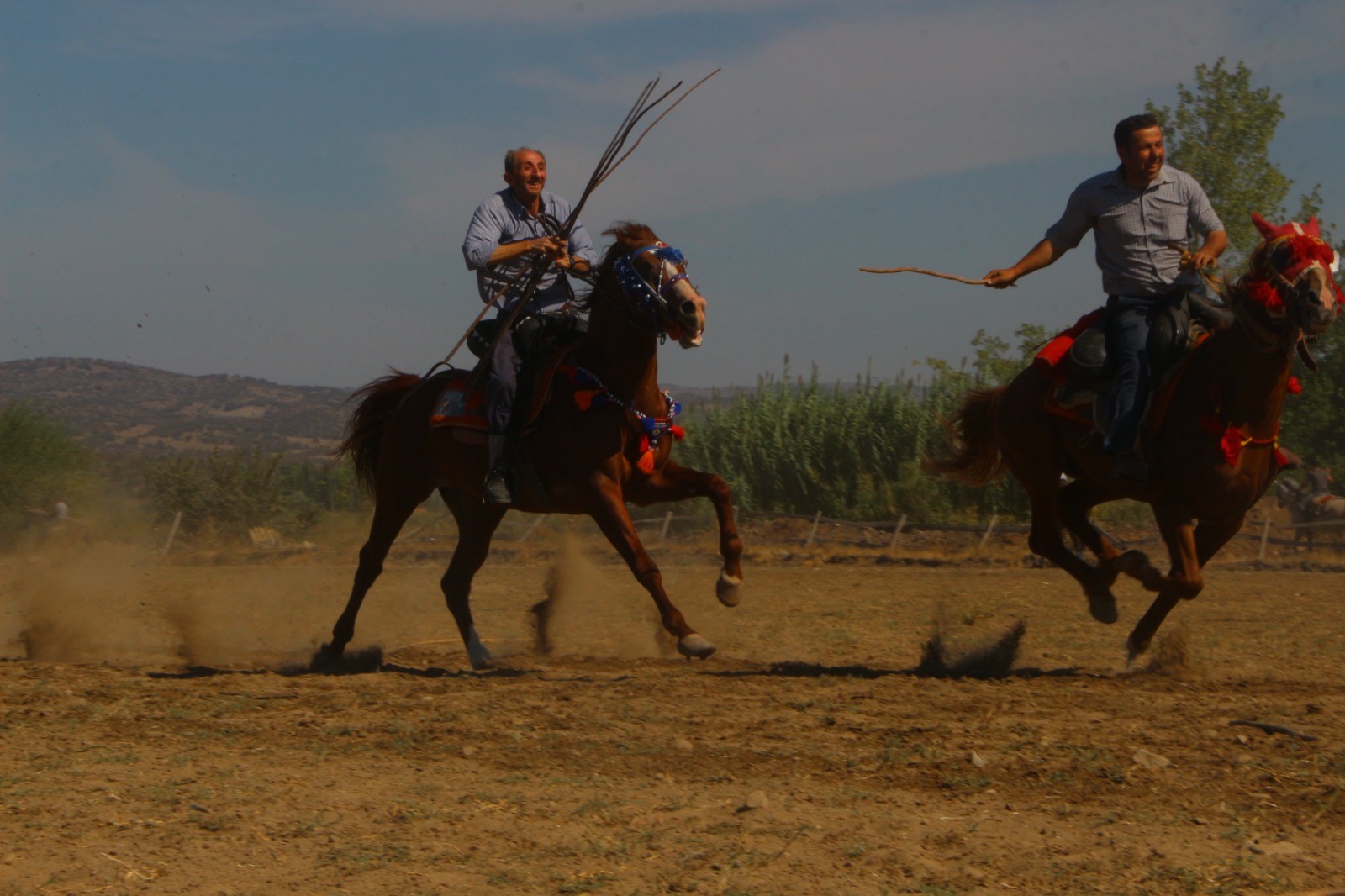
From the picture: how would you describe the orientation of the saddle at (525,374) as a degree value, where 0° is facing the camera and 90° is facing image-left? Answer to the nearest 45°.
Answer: approximately 270°

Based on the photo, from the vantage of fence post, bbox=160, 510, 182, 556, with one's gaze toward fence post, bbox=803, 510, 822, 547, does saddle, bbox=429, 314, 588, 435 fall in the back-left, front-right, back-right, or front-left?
front-right

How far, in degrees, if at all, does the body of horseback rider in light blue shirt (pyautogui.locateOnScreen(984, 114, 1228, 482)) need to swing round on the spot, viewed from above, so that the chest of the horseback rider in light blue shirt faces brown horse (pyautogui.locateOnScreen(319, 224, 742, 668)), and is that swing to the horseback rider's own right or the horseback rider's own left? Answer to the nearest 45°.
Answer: approximately 135° to the horseback rider's own right

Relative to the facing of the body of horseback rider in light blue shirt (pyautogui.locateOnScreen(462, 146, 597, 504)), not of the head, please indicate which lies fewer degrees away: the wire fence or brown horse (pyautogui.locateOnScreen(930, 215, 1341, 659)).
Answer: the brown horse

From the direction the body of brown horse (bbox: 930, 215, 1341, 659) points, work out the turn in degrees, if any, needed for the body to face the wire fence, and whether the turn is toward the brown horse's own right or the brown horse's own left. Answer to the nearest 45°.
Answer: approximately 135° to the brown horse's own left

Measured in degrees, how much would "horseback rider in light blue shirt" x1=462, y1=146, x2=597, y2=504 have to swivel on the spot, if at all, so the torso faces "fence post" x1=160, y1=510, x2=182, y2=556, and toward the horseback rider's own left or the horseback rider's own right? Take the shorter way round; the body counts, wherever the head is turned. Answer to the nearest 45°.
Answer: approximately 135° to the horseback rider's own left

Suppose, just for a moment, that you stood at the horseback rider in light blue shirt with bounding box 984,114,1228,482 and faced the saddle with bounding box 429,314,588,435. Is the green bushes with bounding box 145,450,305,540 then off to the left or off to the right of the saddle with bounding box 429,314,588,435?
right

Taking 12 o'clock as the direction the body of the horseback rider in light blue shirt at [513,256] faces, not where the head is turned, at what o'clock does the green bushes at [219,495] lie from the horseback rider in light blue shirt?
The green bushes is roughly at 7 o'clock from the horseback rider in light blue shirt.

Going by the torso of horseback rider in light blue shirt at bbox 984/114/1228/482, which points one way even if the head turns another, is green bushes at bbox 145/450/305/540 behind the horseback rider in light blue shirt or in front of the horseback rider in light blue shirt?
behind

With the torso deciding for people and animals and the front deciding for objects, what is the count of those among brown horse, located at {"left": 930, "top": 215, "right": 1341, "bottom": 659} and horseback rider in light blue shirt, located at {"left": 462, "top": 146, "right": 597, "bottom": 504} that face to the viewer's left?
0

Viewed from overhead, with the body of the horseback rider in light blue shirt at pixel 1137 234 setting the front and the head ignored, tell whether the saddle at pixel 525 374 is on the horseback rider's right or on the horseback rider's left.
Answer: on the horseback rider's right

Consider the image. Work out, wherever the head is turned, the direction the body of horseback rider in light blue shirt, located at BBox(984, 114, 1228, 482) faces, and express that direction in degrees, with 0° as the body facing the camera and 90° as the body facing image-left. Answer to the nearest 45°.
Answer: approximately 315°

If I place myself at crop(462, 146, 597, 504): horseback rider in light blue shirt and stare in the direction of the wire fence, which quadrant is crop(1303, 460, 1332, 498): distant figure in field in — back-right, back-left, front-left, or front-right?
front-right

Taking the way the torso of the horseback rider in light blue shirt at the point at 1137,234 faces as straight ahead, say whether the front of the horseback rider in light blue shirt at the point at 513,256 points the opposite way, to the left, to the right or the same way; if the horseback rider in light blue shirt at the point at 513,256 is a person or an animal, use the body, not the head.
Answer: the same way

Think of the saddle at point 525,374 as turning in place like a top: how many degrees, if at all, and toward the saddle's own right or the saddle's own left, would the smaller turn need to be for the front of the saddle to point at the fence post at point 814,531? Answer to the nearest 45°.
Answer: approximately 90° to the saddle's own left

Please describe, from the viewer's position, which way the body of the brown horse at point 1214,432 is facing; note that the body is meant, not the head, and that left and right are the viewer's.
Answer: facing the viewer and to the right of the viewer

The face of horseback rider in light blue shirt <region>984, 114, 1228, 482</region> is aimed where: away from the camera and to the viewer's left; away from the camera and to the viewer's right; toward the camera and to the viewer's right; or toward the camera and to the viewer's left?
toward the camera and to the viewer's right
